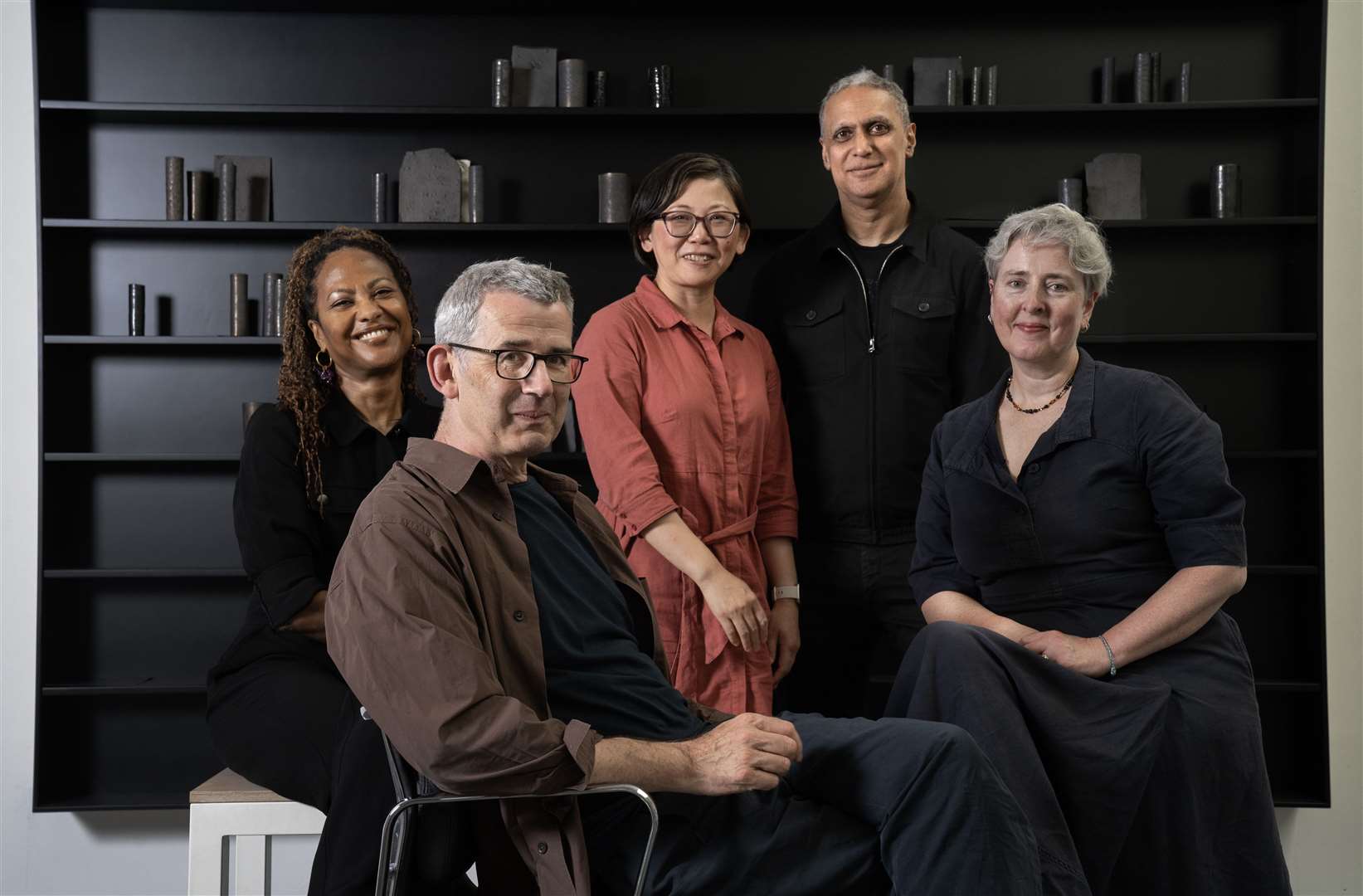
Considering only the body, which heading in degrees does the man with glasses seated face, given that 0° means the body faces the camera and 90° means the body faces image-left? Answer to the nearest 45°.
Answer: approximately 315°

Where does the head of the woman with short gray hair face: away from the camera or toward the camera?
toward the camera

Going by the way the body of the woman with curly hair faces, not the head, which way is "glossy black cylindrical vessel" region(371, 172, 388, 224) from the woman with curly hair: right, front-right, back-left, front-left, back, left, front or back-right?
back-left

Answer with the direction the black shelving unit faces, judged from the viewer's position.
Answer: facing the viewer

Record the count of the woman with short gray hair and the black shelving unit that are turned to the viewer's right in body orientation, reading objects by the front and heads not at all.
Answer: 0

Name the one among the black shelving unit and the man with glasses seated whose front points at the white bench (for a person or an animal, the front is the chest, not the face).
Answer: the black shelving unit

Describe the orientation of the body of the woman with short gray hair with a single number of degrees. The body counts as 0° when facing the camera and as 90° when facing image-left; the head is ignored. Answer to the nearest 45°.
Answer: approximately 45°

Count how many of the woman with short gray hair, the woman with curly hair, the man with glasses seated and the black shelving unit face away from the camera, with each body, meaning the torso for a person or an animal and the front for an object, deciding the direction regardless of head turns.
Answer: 0

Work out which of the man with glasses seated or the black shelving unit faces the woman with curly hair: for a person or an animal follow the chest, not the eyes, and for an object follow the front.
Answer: the black shelving unit

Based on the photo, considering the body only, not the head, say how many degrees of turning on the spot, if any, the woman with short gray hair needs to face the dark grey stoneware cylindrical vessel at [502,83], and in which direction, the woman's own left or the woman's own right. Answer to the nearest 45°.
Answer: approximately 90° to the woman's own right

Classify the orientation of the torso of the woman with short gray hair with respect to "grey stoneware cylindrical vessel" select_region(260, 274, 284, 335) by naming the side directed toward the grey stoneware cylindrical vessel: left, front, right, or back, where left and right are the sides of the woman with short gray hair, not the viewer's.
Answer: right

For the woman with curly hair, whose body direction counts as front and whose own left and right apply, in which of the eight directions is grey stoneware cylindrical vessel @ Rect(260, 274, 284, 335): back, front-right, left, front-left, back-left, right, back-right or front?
back-left

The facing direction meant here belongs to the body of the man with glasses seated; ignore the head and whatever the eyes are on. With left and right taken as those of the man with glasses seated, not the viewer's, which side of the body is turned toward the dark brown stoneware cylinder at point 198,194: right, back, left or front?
back

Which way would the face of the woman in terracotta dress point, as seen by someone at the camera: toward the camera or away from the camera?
toward the camera

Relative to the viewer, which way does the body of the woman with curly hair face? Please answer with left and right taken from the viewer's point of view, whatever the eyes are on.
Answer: facing the viewer and to the right of the viewer
